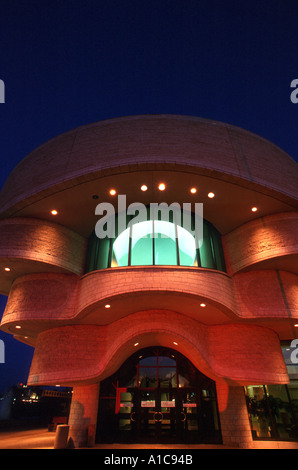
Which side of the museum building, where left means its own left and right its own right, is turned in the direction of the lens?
front
